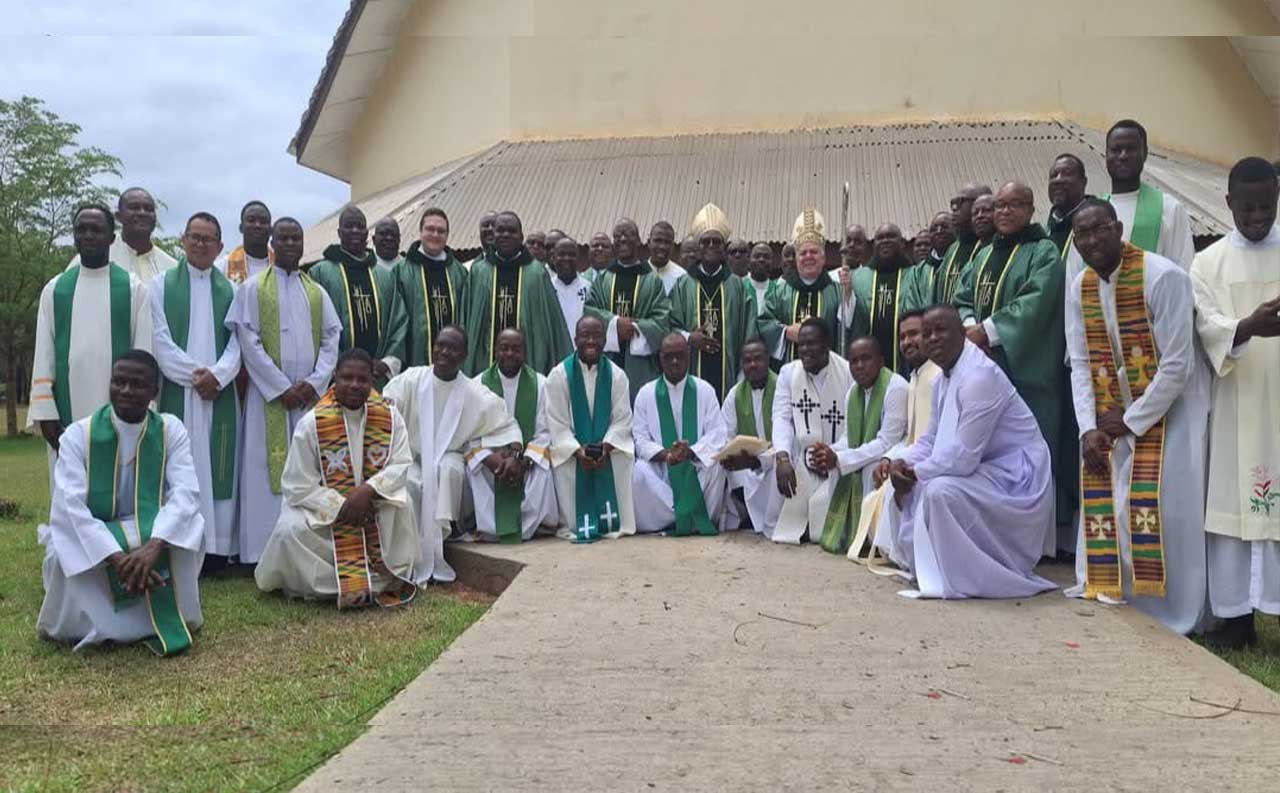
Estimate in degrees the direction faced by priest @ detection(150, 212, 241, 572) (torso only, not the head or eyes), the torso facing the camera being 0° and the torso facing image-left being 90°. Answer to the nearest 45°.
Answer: approximately 0°

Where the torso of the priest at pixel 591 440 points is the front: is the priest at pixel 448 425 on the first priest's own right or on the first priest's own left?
on the first priest's own right

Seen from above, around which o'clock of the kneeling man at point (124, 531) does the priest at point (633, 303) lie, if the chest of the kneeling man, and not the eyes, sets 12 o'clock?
The priest is roughly at 8 o'clock from the kneeling man.

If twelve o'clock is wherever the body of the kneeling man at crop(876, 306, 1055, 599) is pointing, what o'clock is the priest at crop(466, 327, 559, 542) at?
The priest is roughly at 2 o'clock from the kneeling man.

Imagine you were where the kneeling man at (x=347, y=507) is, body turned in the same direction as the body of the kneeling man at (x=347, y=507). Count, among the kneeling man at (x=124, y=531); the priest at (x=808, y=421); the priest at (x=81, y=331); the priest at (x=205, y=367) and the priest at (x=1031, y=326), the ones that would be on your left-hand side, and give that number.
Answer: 2

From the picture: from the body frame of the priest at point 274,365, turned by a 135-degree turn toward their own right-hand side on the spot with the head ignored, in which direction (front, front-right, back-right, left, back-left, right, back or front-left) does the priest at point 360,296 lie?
right
